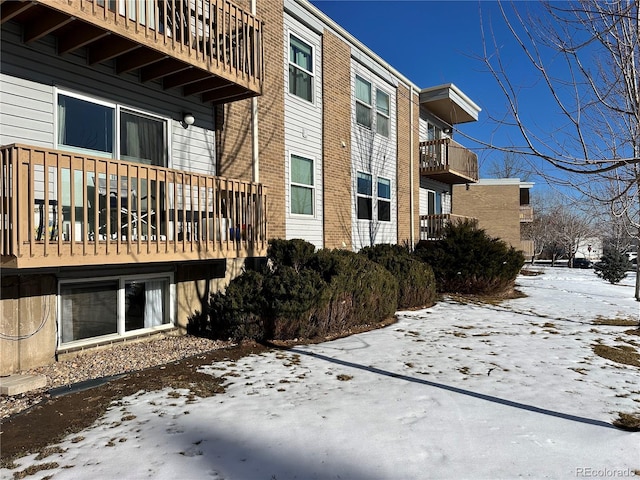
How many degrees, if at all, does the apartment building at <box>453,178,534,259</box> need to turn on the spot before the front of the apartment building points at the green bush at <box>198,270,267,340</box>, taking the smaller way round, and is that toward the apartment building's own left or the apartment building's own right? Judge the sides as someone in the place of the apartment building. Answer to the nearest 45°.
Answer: approximately 90° to the apartment building's own right

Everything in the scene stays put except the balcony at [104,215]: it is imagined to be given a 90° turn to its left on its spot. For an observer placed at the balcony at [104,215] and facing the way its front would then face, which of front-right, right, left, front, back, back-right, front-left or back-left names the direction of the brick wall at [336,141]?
front

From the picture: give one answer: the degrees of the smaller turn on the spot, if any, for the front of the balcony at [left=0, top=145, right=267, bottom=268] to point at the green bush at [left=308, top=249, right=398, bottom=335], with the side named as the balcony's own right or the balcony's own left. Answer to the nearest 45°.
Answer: approximately 45° to the balcony's own left

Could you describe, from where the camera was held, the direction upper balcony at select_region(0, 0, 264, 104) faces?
facing the viewer and to the right of the viewer

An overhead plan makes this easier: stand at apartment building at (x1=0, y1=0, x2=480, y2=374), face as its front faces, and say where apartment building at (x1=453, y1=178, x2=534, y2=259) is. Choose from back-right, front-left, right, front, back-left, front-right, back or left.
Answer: left

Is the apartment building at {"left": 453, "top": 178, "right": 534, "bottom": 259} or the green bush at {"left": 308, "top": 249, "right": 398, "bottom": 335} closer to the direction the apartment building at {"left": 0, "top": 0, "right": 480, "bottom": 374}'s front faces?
the green bush

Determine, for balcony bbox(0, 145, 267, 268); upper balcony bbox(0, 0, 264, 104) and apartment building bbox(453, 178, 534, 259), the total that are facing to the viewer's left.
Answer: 0

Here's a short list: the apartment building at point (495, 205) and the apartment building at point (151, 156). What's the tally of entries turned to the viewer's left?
0

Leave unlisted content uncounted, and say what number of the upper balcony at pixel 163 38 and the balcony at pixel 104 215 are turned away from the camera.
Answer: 0

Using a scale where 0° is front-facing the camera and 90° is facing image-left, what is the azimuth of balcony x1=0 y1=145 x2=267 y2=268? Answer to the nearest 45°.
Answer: approximately 315°
